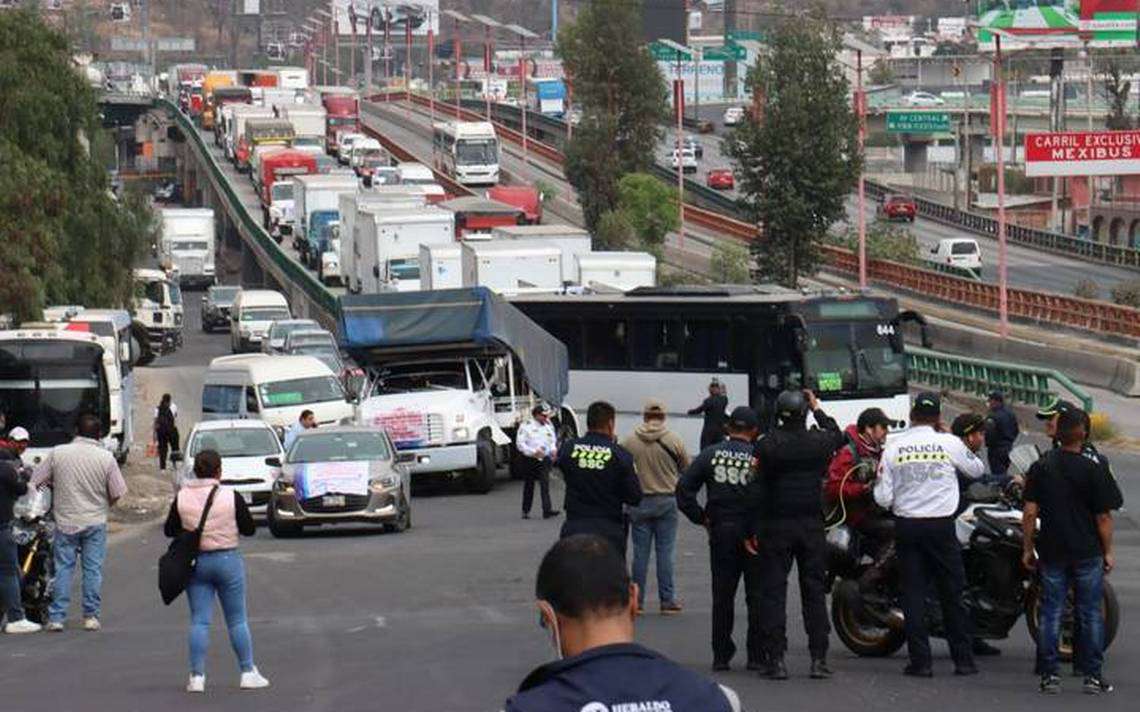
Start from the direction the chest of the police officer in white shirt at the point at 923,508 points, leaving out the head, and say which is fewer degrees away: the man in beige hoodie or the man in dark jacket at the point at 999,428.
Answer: the man in dark jacket

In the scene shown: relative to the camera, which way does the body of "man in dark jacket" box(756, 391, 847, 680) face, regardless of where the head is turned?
away from the camera

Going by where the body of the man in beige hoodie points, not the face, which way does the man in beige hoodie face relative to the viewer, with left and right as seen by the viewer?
facing away from the viewer

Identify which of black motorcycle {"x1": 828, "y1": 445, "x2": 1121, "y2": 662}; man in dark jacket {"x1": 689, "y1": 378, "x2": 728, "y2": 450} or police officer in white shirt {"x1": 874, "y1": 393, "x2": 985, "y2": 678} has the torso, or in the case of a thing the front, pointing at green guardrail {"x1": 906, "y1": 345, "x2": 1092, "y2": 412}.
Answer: the police officer in white shirt

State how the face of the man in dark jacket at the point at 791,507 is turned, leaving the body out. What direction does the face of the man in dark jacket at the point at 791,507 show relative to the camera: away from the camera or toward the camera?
away from the camera

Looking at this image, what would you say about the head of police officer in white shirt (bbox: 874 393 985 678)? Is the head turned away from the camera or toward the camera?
away from the camera

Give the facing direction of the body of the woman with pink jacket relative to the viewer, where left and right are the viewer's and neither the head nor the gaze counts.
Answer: facing away from the viewer

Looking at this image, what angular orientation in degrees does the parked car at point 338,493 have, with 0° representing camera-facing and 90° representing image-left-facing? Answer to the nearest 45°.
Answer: approximately 0°

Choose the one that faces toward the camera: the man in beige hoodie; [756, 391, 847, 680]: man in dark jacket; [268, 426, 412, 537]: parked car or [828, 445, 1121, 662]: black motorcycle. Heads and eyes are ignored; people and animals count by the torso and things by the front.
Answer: the parked car

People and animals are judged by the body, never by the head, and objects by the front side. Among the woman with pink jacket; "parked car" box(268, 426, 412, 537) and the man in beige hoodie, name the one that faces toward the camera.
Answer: the parked car

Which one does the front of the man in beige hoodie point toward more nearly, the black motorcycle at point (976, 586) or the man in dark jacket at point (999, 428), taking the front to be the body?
the man in dark jacket

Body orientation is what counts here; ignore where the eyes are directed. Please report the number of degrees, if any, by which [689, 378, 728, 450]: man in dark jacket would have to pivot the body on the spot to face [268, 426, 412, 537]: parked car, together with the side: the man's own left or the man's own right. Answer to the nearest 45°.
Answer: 0° — they already face it
